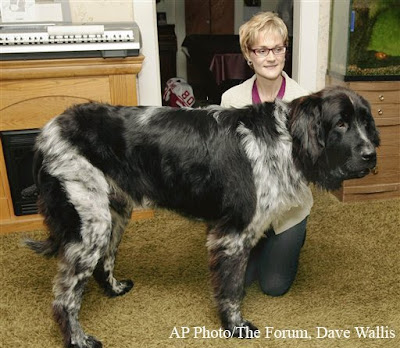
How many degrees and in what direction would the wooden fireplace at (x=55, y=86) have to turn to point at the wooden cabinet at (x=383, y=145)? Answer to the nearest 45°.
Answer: approximately 90° to its left

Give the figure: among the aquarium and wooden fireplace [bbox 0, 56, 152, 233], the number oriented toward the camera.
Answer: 2

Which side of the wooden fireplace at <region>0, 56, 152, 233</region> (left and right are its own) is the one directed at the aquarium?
left

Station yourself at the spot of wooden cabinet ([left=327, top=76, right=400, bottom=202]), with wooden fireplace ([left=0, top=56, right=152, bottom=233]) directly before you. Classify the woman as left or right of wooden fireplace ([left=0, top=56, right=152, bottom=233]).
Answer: left

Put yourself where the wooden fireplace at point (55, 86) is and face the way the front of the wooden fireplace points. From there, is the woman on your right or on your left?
on your left

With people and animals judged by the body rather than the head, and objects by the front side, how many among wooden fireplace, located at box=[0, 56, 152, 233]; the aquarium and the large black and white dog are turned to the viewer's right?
1

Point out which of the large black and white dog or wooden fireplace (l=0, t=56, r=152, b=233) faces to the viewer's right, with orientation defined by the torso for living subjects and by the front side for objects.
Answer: the large black and white dog

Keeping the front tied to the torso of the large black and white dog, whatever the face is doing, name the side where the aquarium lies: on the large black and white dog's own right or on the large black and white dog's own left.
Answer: on the large black and white dog's own left

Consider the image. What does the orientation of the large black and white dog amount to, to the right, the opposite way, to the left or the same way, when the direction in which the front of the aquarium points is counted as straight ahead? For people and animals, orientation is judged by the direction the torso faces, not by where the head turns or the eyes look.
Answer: to the left

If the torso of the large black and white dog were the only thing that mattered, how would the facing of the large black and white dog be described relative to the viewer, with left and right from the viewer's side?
facing to the right of the viewer
